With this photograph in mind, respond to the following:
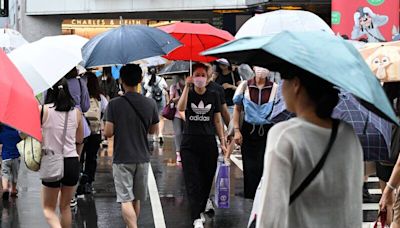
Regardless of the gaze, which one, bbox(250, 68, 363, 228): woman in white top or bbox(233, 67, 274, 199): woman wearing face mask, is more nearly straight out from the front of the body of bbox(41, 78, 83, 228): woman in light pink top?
the woman wearing face mask

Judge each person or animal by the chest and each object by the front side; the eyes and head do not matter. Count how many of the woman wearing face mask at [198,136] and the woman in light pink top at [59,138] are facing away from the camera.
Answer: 1

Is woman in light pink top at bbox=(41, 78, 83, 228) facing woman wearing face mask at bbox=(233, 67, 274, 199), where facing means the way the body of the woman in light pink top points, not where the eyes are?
no

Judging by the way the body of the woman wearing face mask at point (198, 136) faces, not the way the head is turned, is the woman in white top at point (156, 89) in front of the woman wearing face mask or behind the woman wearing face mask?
behind

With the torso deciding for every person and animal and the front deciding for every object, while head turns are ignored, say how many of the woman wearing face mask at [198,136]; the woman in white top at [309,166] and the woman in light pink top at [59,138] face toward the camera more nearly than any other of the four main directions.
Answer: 1

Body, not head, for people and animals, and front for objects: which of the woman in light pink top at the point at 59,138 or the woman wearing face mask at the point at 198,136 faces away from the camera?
the woman in light pink top

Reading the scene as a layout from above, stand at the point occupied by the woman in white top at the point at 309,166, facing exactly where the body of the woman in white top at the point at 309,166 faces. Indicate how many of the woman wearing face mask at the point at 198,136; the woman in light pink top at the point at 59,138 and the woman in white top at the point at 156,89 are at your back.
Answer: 0

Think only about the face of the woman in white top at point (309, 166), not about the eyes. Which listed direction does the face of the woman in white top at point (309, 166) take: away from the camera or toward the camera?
away from the camera

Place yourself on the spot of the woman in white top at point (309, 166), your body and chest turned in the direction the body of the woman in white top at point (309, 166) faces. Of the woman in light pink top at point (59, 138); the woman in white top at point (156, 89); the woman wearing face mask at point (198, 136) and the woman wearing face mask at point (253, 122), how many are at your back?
0

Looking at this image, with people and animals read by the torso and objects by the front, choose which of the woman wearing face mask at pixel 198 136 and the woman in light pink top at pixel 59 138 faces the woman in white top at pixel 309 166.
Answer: the woman wearing face mask

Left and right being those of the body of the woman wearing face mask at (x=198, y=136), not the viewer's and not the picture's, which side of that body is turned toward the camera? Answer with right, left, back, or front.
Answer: front

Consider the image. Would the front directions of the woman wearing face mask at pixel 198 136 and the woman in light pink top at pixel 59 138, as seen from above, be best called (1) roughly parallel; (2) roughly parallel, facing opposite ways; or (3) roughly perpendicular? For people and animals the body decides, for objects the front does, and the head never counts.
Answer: roughly parallel, facing opposite ways

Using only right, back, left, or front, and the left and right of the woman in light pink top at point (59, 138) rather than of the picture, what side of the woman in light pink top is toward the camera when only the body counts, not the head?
back

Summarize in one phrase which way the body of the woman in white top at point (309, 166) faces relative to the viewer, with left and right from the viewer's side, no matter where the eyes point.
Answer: facing away from the viewer and to the left of the viewer

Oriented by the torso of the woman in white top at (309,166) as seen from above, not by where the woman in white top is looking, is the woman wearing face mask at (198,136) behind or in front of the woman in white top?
in front

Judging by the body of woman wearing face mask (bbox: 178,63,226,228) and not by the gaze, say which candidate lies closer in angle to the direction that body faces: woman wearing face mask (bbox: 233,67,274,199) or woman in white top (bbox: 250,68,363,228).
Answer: the woman in white top

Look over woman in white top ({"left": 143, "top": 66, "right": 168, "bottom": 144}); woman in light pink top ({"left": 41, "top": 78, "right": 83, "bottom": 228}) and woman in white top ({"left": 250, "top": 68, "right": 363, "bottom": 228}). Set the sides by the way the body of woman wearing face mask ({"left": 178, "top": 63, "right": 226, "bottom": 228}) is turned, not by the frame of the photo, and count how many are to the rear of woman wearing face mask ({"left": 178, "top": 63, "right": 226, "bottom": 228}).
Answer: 1
